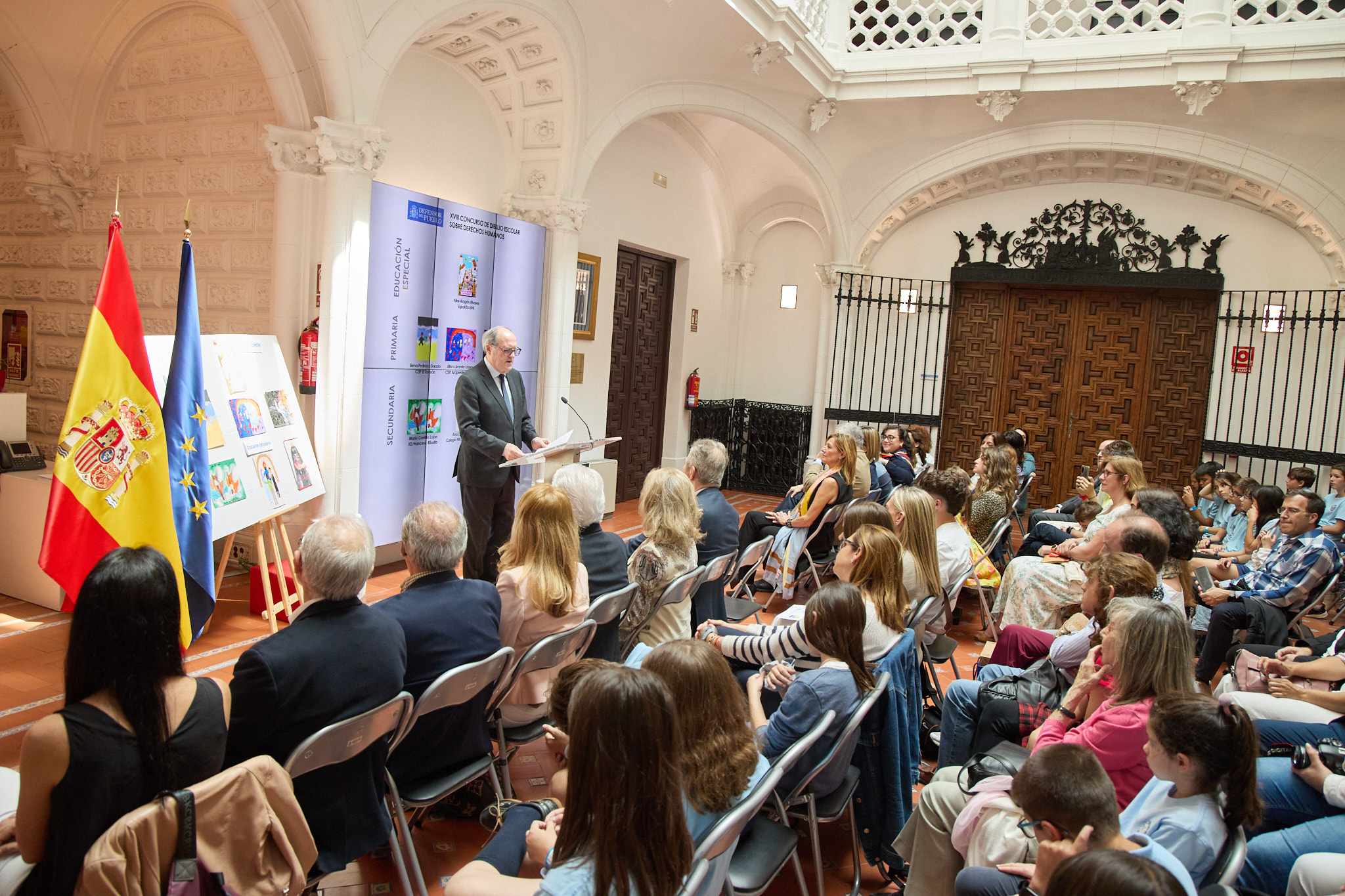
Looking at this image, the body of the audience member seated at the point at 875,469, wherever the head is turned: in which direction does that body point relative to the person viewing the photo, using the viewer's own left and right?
facing to the left of the viewer

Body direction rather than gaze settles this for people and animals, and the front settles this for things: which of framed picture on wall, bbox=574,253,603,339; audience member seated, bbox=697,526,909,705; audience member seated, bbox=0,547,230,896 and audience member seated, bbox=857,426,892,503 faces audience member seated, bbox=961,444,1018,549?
the framed picture on wall

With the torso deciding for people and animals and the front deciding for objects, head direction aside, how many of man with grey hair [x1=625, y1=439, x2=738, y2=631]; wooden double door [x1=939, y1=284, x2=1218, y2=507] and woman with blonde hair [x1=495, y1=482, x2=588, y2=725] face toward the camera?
1

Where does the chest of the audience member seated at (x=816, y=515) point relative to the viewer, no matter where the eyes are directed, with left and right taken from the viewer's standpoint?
facing to the left of the viewer

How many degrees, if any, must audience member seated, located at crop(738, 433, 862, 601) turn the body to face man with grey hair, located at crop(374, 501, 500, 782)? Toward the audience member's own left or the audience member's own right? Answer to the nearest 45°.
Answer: approximately 90° to the audience member's own left

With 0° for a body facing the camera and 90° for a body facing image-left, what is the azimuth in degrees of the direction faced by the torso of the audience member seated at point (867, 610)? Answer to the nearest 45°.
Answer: approximately 90°

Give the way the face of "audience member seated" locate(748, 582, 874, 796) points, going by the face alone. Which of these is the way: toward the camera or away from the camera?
away from the camera

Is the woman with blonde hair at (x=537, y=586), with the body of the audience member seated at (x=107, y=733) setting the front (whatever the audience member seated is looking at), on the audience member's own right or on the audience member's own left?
on the audience member's own right

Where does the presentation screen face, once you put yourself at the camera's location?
facing the viewer and to the right of the viewer

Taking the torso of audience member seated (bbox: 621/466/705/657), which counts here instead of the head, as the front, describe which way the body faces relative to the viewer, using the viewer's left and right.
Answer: facing away from the viewer and to the left of the viewer

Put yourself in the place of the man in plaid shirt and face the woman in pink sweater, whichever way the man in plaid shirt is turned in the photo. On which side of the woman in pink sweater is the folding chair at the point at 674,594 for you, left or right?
right

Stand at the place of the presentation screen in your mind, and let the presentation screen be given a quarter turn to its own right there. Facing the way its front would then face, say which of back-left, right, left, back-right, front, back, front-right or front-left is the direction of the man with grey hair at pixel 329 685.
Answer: front-left

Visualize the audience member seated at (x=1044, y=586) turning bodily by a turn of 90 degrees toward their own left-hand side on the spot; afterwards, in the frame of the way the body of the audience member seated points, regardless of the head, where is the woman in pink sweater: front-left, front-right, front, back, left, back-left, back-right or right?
front

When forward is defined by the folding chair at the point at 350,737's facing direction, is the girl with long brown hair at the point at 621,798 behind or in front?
behind

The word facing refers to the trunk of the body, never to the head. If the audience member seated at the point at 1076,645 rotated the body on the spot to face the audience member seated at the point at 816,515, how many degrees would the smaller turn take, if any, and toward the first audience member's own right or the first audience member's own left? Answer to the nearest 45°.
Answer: approximately 45° to the first audience member's own right

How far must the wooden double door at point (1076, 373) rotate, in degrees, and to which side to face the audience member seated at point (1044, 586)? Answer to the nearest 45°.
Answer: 0° — it already faces them

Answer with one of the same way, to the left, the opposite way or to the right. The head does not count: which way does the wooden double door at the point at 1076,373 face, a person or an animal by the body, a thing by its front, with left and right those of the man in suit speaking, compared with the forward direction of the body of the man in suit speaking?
to the right
